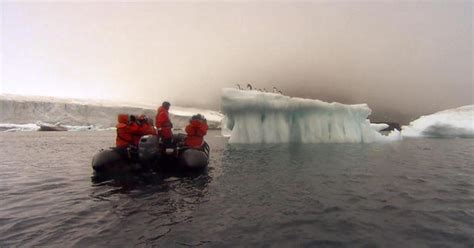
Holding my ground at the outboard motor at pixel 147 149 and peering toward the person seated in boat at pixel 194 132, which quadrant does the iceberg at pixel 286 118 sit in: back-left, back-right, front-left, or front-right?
front-left

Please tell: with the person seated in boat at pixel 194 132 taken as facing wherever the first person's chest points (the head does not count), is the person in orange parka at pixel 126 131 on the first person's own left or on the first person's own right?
on the first person's own left
